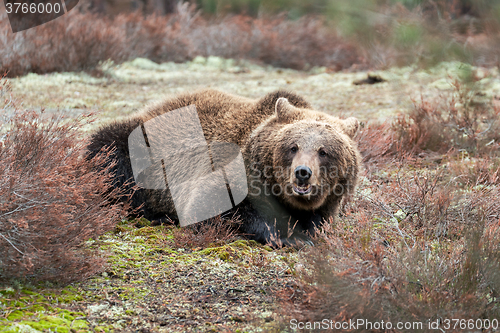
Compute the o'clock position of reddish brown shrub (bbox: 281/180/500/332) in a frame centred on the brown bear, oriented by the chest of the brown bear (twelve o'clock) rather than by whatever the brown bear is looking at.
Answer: The reddish brown shrub is roughly at 1 o'clock from the brown bear.

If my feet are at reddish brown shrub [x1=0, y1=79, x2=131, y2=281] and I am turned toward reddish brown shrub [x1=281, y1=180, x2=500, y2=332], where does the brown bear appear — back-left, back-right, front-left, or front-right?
front-left

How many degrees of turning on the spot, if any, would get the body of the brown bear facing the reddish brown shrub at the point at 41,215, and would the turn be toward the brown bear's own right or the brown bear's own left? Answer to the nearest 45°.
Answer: approximately 90° to the brown bear's own right
